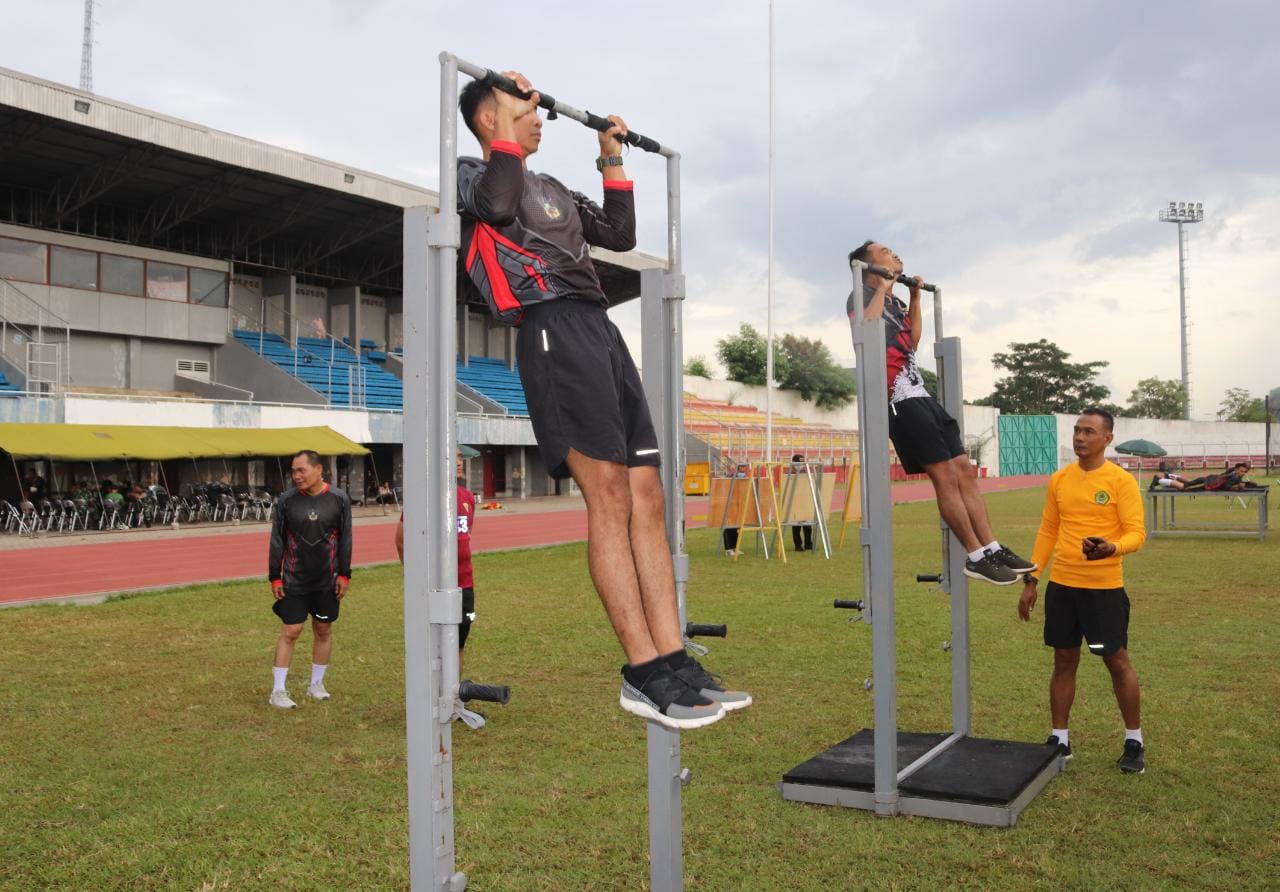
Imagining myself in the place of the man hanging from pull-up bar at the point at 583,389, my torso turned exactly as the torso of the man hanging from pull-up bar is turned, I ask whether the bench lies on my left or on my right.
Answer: on my left

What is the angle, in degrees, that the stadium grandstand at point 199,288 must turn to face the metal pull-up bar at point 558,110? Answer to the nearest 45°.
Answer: approximately 45° to its right

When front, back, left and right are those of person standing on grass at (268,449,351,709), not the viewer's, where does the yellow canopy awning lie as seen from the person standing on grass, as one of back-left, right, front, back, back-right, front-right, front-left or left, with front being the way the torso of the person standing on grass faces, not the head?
back

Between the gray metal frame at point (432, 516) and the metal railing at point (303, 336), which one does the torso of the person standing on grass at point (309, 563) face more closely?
the gray metal frame

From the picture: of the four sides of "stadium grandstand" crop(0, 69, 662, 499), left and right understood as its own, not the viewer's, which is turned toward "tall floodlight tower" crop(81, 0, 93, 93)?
back

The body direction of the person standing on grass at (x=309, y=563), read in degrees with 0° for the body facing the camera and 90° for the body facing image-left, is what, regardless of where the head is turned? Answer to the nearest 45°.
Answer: approximately 0°

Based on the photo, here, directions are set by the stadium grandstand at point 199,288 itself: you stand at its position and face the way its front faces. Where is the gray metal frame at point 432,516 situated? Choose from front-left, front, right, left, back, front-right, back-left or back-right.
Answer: front-right

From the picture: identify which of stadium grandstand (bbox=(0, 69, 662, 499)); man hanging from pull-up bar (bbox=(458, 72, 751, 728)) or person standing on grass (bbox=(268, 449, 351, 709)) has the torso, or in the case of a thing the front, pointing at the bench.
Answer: the stadium grandstand

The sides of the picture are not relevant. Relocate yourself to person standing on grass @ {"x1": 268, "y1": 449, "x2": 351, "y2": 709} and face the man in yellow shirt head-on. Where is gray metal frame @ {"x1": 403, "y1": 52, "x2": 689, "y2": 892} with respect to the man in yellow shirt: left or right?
right

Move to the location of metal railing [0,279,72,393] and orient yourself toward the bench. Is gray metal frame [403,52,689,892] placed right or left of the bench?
right

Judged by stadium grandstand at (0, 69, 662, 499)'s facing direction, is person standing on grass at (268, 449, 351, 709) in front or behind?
in front

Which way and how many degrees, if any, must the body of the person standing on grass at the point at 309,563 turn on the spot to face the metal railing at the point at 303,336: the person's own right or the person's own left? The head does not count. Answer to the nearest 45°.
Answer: approximately 180°
